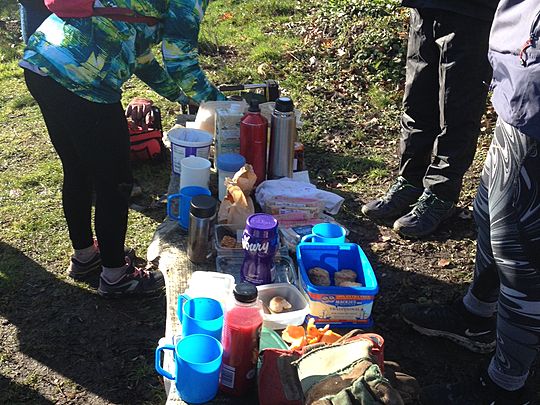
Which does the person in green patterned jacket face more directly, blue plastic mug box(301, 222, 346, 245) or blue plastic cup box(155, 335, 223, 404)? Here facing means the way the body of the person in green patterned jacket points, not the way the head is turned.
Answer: the blue plastic mug

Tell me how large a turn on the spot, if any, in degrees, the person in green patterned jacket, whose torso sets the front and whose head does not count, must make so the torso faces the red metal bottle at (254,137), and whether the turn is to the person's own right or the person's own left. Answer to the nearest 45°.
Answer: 0° — they already face it

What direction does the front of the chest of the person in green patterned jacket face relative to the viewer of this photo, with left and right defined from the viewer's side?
facing to the right of the viewer

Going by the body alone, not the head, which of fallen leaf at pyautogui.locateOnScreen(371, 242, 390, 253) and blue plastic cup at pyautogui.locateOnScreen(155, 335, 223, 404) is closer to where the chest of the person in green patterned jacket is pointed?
the fallen leaf

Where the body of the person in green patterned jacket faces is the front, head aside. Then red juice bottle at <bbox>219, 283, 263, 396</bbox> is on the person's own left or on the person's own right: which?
on the person's own right

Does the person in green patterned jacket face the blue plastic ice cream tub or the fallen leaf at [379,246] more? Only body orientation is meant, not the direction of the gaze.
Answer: the fallen leaf

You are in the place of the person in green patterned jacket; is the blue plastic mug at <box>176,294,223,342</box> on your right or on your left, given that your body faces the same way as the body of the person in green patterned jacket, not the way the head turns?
on your right

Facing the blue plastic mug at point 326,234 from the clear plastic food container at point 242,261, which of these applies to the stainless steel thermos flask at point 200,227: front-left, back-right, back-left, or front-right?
back-left

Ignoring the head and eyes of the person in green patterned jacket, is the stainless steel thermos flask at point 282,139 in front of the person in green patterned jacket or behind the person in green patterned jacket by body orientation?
in front

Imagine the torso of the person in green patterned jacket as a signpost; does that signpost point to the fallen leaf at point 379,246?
yes
